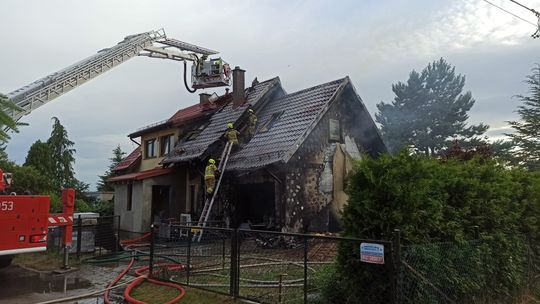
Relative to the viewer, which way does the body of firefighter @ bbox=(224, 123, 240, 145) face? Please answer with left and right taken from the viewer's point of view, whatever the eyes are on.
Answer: facing away from the viewer and to the right of the viewer

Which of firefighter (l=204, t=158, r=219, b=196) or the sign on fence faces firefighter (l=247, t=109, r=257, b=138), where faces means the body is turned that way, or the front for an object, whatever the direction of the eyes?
firefighter (l=204, t=158, r=219, b=196)

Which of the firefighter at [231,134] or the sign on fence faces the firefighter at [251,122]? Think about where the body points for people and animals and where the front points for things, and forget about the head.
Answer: the firefighter at [231,134]

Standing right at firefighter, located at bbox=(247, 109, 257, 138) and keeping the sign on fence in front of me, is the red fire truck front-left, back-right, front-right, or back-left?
front-right

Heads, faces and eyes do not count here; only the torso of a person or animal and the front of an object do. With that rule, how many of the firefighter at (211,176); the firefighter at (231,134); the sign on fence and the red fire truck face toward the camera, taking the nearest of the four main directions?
1

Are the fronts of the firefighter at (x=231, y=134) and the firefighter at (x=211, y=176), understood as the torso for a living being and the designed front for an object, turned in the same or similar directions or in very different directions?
same or similar directions

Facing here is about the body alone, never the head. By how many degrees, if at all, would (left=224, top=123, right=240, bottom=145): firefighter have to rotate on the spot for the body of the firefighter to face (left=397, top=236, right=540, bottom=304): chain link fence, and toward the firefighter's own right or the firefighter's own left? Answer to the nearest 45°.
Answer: approximately 135° to the firefighter's own right

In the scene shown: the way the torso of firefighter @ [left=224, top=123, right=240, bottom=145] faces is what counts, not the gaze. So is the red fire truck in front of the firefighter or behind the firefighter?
behind

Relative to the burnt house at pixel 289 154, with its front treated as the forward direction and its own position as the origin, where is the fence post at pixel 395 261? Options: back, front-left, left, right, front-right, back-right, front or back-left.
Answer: front-left

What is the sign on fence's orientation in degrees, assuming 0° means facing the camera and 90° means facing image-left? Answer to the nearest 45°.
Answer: approximately 0°

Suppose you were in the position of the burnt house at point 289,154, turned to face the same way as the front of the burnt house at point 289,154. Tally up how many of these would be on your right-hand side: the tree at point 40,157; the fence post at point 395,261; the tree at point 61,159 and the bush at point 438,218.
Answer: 2

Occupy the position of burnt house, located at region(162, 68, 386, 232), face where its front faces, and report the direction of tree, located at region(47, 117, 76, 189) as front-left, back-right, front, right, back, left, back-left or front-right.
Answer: right

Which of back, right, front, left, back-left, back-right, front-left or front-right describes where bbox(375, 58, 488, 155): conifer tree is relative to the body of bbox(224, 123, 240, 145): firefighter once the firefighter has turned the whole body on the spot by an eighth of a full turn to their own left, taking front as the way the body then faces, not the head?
front-right
